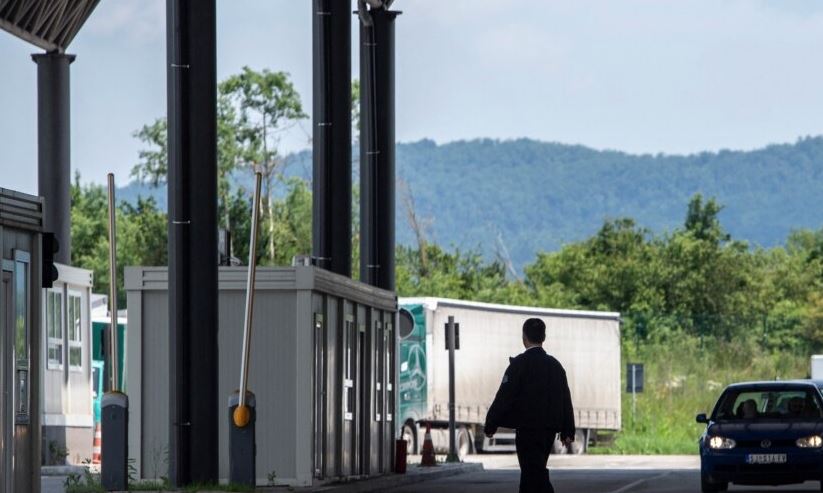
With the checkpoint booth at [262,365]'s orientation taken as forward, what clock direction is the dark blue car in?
The dark blue car is roughly at 12 o'clock from the checkpoint booth.

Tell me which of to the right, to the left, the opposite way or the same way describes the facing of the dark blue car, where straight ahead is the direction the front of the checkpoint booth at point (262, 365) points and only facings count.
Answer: to the right

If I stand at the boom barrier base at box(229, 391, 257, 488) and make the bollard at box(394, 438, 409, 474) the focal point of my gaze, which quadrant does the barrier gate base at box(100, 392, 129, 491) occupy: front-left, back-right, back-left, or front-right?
back-left

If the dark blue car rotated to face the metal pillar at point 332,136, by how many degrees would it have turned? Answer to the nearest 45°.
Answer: approximately 135° to its right

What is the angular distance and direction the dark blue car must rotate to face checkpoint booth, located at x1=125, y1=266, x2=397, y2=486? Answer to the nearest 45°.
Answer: approximately 90° to its right

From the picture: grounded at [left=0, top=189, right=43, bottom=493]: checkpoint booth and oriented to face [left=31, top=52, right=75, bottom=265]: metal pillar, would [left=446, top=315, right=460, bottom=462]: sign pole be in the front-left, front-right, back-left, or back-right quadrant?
front-right

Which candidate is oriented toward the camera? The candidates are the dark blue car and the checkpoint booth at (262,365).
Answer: the dark blue car

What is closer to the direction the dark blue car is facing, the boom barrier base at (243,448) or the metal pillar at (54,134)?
the boom barrier base

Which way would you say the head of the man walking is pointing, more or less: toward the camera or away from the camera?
away from the camera

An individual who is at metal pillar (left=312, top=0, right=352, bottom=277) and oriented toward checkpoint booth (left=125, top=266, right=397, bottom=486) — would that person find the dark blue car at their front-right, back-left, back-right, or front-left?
front-left

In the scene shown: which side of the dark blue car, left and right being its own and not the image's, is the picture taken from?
front

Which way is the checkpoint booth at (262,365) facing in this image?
to the viewer's right

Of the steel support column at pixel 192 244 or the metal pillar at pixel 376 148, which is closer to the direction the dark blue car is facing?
the steel support column

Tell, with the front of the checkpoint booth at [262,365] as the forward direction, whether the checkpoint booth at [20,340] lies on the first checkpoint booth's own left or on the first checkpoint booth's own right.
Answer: on the first checkpoint booth's own right

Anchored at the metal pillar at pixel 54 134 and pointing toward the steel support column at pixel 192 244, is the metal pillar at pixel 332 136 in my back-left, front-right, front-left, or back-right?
front-left

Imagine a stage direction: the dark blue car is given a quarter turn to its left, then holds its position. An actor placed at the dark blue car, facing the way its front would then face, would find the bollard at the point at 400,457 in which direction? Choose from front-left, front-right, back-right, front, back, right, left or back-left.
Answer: back-left

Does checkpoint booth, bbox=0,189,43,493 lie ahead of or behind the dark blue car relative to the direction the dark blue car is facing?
ahead

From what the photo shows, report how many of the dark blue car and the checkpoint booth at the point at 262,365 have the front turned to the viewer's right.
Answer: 1

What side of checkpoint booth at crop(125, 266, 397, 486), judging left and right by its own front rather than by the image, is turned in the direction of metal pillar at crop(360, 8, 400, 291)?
left
